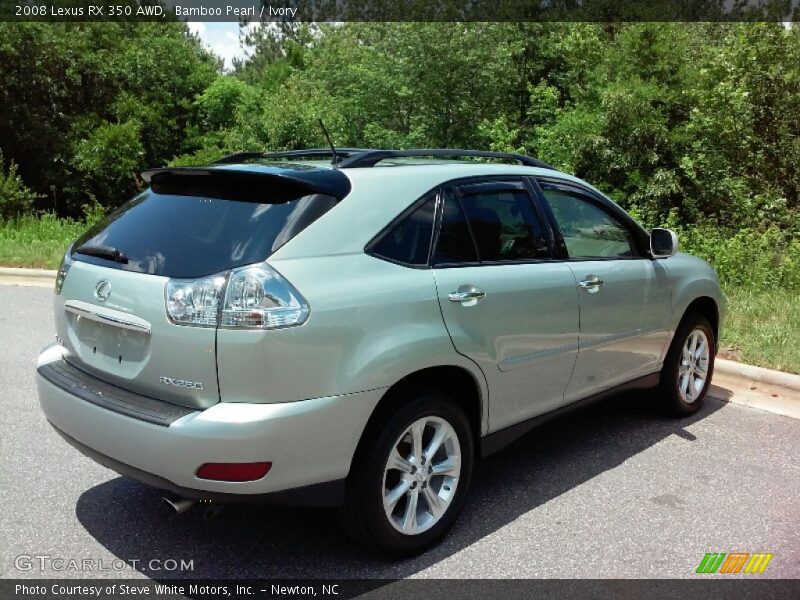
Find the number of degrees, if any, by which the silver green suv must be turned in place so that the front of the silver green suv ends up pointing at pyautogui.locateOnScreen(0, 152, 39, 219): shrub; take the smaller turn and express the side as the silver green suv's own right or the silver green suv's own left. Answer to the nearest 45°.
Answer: approximately 90° to the silver green suv's own left

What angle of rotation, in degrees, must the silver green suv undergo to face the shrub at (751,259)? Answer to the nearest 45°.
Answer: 0° — it already faces it

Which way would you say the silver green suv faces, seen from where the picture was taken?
facing away from the viewer and to the right of the viewer
